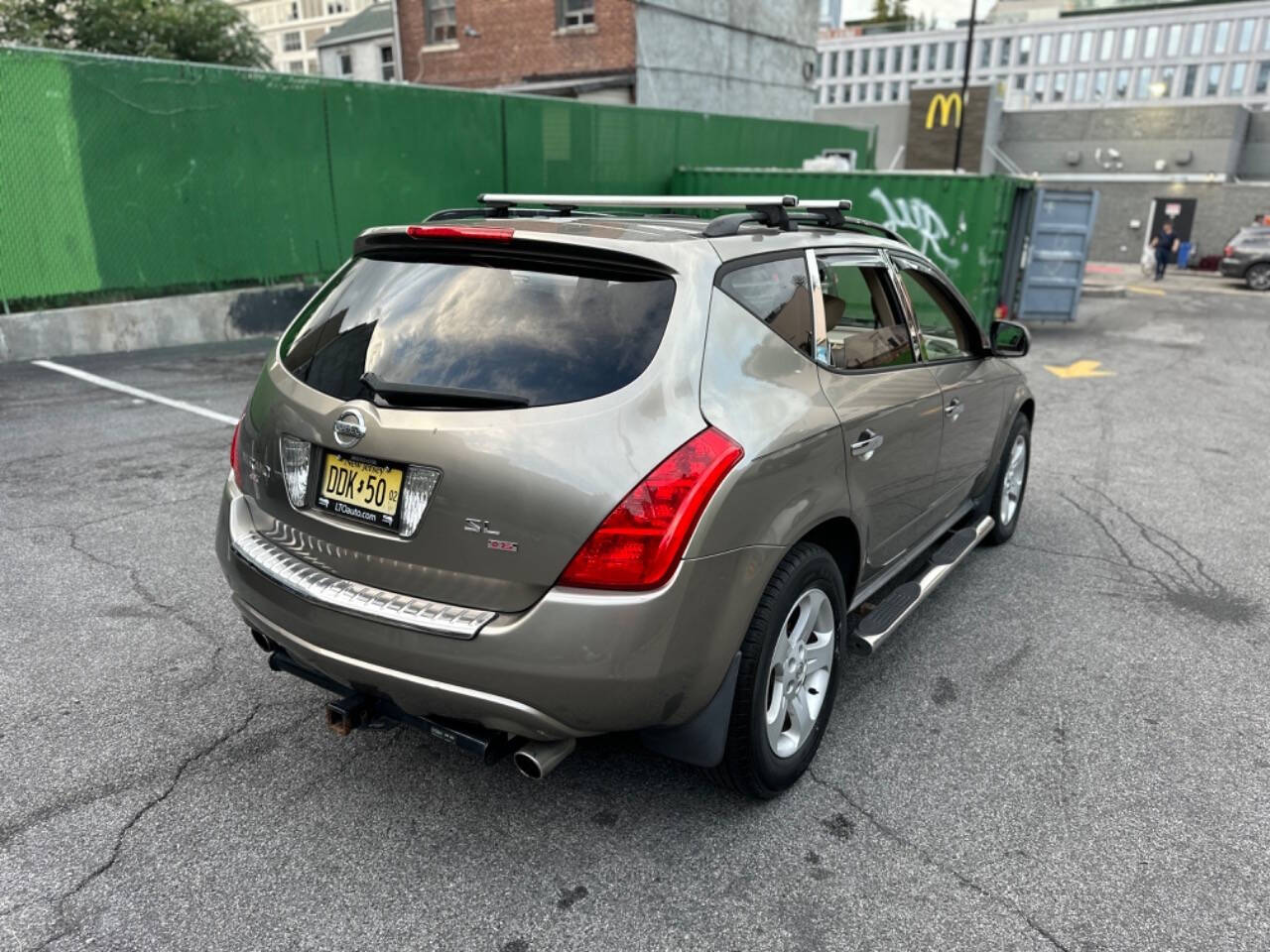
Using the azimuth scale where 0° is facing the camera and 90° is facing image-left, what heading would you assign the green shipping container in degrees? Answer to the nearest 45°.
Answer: approximately 270°

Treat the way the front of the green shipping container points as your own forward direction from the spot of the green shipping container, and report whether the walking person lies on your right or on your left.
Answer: on your left

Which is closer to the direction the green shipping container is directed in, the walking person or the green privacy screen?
the walking person

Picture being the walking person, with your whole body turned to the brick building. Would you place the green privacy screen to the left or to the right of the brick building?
left

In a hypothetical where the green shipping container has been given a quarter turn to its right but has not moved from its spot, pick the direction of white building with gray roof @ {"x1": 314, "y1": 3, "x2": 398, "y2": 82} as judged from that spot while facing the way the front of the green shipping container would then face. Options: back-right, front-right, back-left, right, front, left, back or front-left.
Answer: back-right

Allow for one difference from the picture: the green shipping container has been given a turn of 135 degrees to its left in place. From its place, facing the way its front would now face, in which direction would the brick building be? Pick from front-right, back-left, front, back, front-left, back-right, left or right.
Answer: front

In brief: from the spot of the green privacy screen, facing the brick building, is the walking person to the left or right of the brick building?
right
